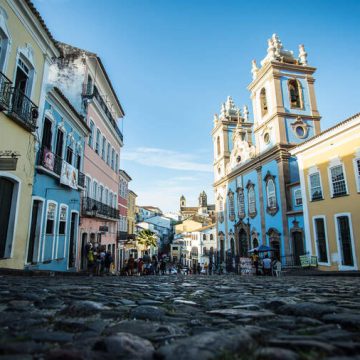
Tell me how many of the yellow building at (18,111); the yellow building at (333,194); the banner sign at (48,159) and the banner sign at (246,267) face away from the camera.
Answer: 0

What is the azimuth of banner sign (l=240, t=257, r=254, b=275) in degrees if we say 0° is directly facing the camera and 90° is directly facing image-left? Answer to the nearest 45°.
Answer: approximately 0°

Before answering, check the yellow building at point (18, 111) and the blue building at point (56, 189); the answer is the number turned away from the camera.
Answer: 0

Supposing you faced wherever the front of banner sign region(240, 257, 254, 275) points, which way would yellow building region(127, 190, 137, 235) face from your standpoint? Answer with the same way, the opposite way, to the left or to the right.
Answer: to the left

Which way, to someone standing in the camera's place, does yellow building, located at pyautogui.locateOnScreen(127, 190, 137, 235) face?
facing the viewer and to the right of the viewer

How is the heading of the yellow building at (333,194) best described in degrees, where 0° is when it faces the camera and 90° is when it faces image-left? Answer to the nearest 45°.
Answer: approximately 45°

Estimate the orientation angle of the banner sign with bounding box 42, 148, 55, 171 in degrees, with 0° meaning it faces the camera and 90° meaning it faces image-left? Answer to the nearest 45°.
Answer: approximately 315°

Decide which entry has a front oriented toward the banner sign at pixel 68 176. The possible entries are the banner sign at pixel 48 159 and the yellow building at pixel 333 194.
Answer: the yellow building

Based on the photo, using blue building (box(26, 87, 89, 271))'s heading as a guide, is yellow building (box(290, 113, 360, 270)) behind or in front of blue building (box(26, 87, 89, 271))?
in front

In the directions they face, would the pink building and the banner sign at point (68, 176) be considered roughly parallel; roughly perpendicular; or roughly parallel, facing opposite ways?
roughly parallel

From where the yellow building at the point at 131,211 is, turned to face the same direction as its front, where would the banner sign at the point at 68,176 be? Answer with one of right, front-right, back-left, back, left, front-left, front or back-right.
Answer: front-right

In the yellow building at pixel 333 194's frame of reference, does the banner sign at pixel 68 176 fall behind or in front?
in front

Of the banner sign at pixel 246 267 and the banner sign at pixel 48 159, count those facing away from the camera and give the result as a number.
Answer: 0

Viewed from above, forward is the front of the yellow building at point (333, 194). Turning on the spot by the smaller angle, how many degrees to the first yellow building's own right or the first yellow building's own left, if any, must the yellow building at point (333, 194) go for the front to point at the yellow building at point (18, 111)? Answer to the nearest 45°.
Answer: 0° — it already faces it

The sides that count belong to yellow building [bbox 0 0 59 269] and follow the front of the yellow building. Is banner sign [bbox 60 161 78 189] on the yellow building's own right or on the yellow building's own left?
on the yellow building's own left

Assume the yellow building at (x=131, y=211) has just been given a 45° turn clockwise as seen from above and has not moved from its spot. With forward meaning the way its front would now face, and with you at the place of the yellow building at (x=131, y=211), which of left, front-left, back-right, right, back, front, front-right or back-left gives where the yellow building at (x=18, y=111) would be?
front

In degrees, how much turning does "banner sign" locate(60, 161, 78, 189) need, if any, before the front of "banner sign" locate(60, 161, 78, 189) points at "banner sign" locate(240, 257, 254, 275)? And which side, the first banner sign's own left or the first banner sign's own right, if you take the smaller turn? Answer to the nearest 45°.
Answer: approximately 90° to the first banner sign's own left

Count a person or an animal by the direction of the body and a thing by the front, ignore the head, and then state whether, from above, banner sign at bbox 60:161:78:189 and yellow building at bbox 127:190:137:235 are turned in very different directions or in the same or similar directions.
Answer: same or similar directions

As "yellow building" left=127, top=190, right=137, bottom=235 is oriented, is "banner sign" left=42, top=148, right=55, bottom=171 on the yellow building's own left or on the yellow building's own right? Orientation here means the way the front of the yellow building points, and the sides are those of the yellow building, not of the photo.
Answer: on the yellow building's own right

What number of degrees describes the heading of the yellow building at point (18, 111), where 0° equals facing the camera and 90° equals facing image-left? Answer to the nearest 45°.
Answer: approximately 315°
